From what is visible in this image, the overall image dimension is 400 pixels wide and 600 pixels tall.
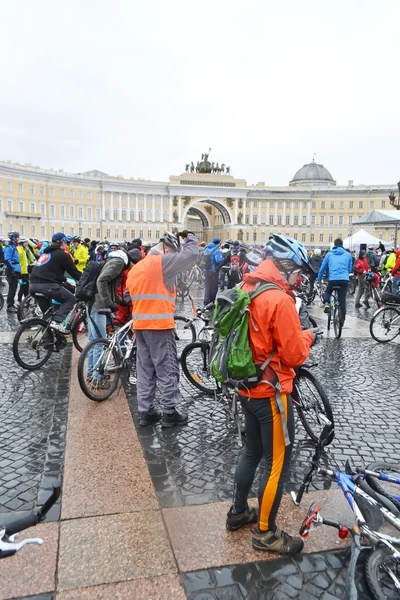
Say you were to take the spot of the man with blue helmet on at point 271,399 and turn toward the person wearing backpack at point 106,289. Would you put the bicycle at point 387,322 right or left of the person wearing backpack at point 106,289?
right

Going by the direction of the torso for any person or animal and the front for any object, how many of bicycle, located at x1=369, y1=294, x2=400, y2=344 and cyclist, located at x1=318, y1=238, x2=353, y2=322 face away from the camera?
1

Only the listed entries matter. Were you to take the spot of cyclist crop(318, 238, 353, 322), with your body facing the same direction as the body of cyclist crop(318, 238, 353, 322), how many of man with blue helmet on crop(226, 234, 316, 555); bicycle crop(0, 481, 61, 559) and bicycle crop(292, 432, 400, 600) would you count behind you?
3

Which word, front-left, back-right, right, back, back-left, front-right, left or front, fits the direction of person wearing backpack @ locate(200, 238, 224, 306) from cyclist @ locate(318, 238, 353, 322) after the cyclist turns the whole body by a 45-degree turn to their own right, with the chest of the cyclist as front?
left

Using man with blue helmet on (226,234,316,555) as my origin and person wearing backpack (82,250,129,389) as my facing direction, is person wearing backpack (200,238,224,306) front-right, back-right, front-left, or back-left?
front-right

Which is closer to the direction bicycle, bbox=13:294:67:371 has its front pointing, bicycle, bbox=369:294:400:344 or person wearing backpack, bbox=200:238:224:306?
the person wearing backpack

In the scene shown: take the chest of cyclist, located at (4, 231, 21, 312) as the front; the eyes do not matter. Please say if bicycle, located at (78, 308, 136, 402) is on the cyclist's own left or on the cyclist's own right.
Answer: on the cyclist's own right
